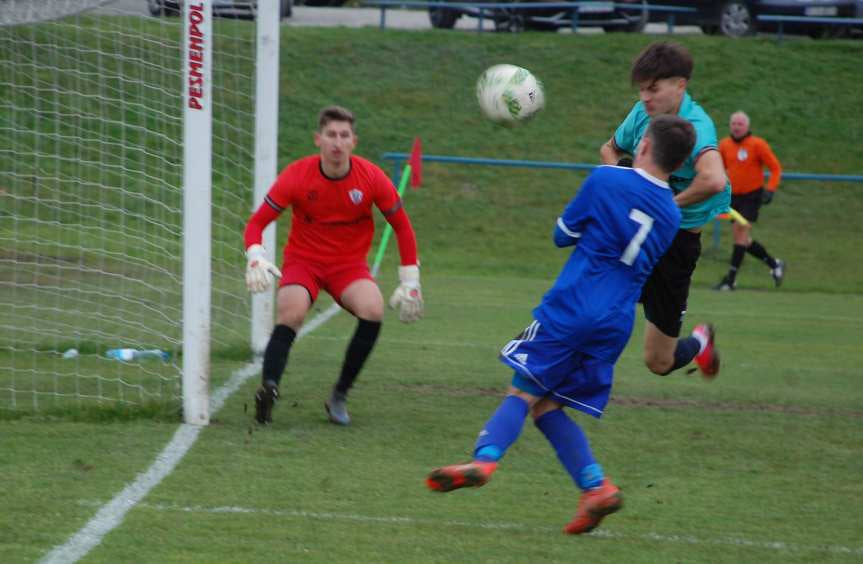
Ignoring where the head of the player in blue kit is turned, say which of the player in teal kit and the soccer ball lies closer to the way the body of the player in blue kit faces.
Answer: the soccer ball

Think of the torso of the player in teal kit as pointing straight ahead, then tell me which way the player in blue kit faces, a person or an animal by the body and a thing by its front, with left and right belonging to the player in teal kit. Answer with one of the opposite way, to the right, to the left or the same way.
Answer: to the right

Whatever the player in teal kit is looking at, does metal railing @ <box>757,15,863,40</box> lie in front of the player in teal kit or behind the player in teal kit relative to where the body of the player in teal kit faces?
behind

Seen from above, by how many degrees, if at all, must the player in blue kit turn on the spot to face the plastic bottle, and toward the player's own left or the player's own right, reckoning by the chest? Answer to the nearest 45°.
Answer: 0° — they already face it

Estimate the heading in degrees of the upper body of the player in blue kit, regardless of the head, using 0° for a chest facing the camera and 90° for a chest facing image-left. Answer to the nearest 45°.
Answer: approximately 135°

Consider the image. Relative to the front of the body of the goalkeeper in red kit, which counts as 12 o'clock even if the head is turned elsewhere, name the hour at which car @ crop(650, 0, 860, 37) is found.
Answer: The car is roughly at 7 o'clock from the goalkeeper in red kit.

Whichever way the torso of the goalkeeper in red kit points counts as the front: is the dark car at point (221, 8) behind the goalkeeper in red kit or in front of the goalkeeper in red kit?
behind

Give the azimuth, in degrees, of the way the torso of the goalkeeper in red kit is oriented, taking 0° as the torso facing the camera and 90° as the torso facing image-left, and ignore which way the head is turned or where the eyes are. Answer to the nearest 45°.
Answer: approximately 0°

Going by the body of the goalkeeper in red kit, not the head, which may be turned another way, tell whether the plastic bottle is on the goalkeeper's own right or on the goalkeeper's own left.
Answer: on the goalkeeper's own right

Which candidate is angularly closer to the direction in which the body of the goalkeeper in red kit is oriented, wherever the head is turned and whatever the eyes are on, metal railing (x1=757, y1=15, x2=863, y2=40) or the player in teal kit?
the player in teal kit

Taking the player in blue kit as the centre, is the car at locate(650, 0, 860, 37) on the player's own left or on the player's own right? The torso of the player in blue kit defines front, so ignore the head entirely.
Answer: on the player's own right
